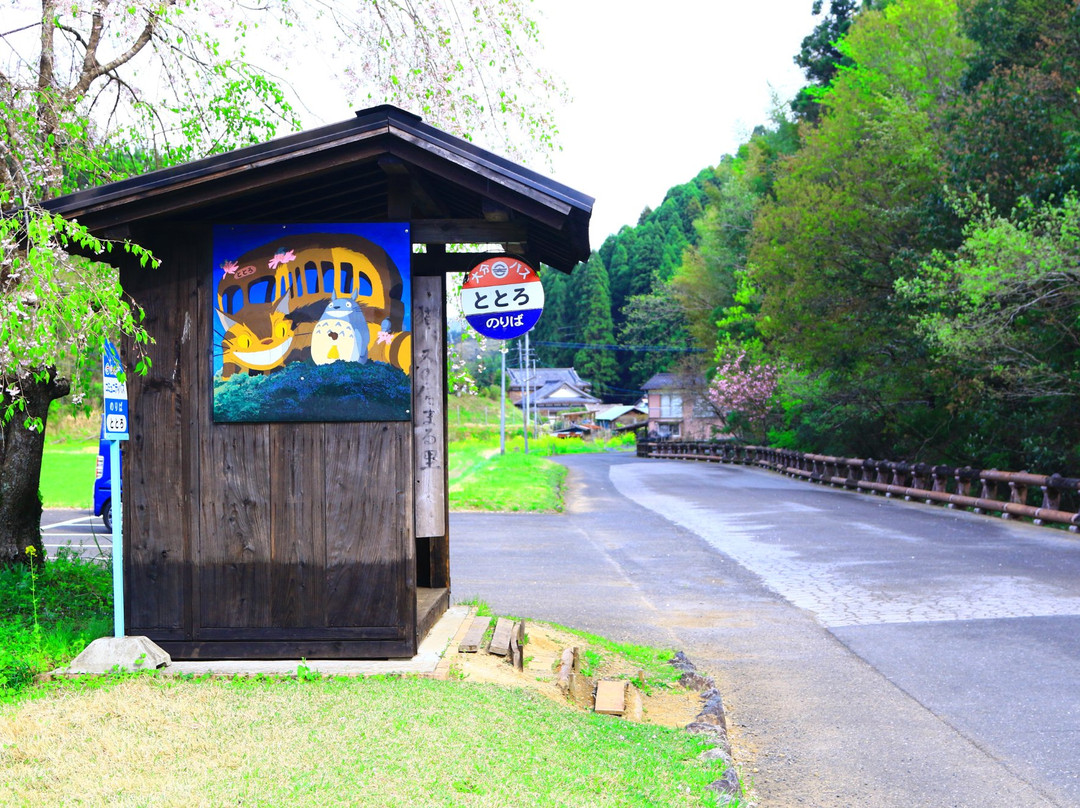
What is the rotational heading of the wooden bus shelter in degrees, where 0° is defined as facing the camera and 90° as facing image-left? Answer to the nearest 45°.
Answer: approximately 270°

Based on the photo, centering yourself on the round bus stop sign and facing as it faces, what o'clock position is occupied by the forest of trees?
The forest of trees is roughly at 7 o'clock from the round bus stop sign.

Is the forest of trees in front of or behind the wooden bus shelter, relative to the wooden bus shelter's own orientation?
in front

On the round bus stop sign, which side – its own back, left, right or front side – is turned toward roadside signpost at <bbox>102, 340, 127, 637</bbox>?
right

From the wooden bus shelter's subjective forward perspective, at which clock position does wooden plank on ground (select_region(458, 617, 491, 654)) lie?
The wooden plank on ground is roughly at 12 o'clock from the wooden bus shelter.

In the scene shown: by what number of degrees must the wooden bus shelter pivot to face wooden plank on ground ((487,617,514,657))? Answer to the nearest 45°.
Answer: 0° — it already faces it

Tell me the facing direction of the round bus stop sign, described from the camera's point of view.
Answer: facing the viewer

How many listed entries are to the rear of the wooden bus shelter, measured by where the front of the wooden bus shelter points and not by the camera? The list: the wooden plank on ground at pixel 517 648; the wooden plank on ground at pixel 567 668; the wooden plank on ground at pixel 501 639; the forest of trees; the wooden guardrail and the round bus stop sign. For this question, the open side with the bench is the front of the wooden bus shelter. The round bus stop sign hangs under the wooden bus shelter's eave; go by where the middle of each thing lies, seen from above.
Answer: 0

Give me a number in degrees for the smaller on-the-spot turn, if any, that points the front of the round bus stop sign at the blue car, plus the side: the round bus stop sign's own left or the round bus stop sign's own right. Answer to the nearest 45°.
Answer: approximately 135° to the round bus stop sign's own right

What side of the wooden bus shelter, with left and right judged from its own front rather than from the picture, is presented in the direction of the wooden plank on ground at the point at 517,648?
front

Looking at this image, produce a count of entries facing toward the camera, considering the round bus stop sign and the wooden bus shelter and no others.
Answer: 1

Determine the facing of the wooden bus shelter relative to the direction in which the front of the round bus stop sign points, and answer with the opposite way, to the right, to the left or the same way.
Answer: to the left
